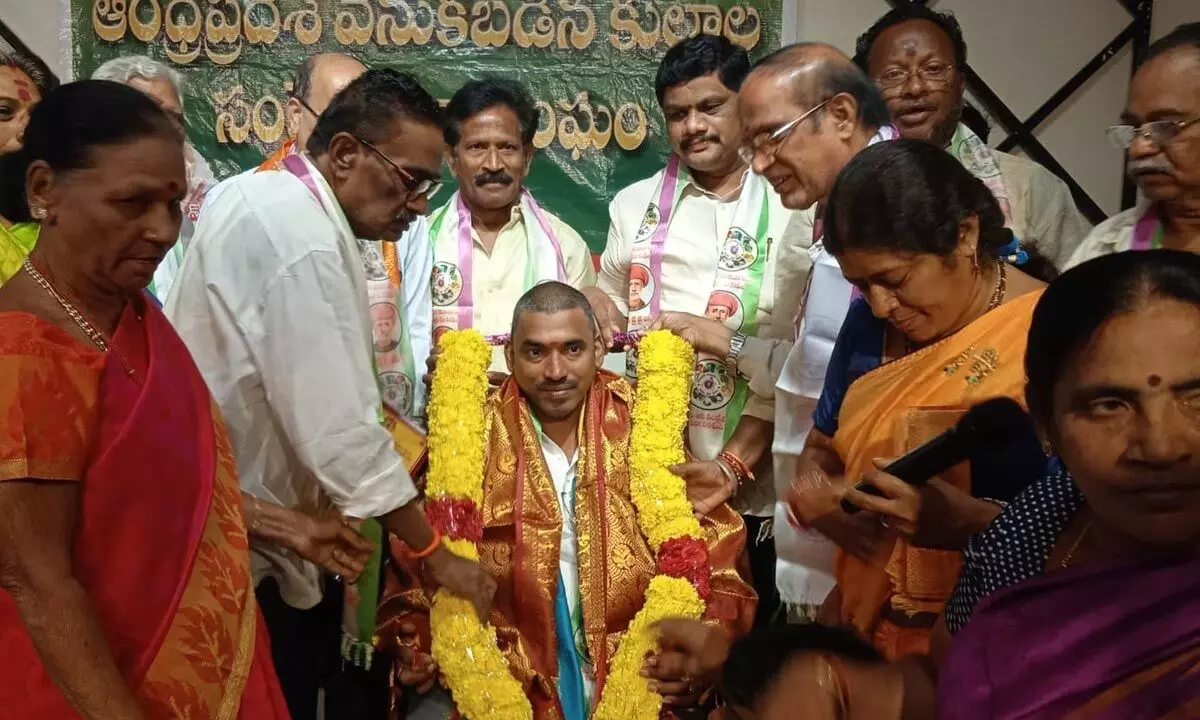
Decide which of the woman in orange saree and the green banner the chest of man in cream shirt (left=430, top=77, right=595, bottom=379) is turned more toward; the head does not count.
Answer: the woman in orange saree

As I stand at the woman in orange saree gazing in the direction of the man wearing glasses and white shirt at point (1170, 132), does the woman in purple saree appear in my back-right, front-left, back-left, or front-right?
back-right

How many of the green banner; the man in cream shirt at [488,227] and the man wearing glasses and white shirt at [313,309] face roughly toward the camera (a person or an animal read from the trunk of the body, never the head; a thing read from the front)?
2

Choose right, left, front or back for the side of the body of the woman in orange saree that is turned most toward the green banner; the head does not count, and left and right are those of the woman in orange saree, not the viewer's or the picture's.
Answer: right

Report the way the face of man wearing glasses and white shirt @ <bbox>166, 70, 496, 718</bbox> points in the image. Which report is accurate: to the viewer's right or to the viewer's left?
to the viewer's right

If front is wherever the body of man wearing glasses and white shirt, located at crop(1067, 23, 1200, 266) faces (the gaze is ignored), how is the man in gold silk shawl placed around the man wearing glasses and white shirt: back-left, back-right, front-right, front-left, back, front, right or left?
front-right

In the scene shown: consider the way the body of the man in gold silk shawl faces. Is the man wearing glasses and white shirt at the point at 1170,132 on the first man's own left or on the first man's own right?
on the first man's own left

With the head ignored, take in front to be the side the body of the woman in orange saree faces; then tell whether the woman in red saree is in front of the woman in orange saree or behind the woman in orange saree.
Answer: in front

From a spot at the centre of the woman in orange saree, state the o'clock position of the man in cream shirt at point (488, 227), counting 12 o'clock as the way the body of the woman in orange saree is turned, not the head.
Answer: The man in cream shirt is roughly at 3 o'clock from the woman in orange saree.

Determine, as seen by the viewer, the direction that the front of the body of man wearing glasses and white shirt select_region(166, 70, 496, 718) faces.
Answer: to the viewer's right

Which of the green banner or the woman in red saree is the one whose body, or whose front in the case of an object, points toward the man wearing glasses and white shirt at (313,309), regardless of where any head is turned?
the green banner

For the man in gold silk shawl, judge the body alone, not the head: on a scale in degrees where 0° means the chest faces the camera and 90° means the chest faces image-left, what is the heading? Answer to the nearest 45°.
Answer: approximately 0°

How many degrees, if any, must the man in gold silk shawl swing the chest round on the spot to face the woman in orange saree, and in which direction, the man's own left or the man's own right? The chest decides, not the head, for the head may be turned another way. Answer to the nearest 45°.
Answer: approximately 45° to the man's own left
